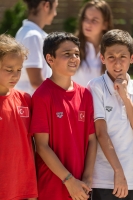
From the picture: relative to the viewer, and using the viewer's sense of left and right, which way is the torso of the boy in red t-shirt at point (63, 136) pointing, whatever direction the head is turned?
facing the viewer and to the right of the viewer

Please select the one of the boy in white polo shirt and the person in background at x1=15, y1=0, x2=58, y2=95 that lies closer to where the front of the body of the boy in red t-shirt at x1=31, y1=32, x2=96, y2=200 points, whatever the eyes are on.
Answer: the boy in white polo shirt

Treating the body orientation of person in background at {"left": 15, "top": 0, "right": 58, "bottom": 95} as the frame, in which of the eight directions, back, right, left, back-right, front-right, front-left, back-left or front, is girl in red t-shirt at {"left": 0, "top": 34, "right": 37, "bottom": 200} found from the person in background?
right

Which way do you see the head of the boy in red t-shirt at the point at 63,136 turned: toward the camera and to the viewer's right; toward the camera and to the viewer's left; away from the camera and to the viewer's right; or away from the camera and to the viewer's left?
toward the camera and to the viewer's right

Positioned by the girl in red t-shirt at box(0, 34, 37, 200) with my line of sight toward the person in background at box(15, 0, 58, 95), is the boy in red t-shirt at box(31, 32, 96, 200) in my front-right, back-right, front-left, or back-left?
front-right

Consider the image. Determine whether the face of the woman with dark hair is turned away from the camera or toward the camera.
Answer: toward the camera

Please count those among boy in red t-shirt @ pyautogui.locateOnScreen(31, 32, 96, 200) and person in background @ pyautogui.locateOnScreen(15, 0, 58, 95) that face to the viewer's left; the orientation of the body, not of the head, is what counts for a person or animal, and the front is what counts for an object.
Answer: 0

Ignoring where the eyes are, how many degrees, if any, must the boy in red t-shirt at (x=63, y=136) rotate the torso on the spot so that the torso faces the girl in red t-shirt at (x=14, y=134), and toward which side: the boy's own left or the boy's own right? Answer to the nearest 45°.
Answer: approximately 135° to the boy's own right
